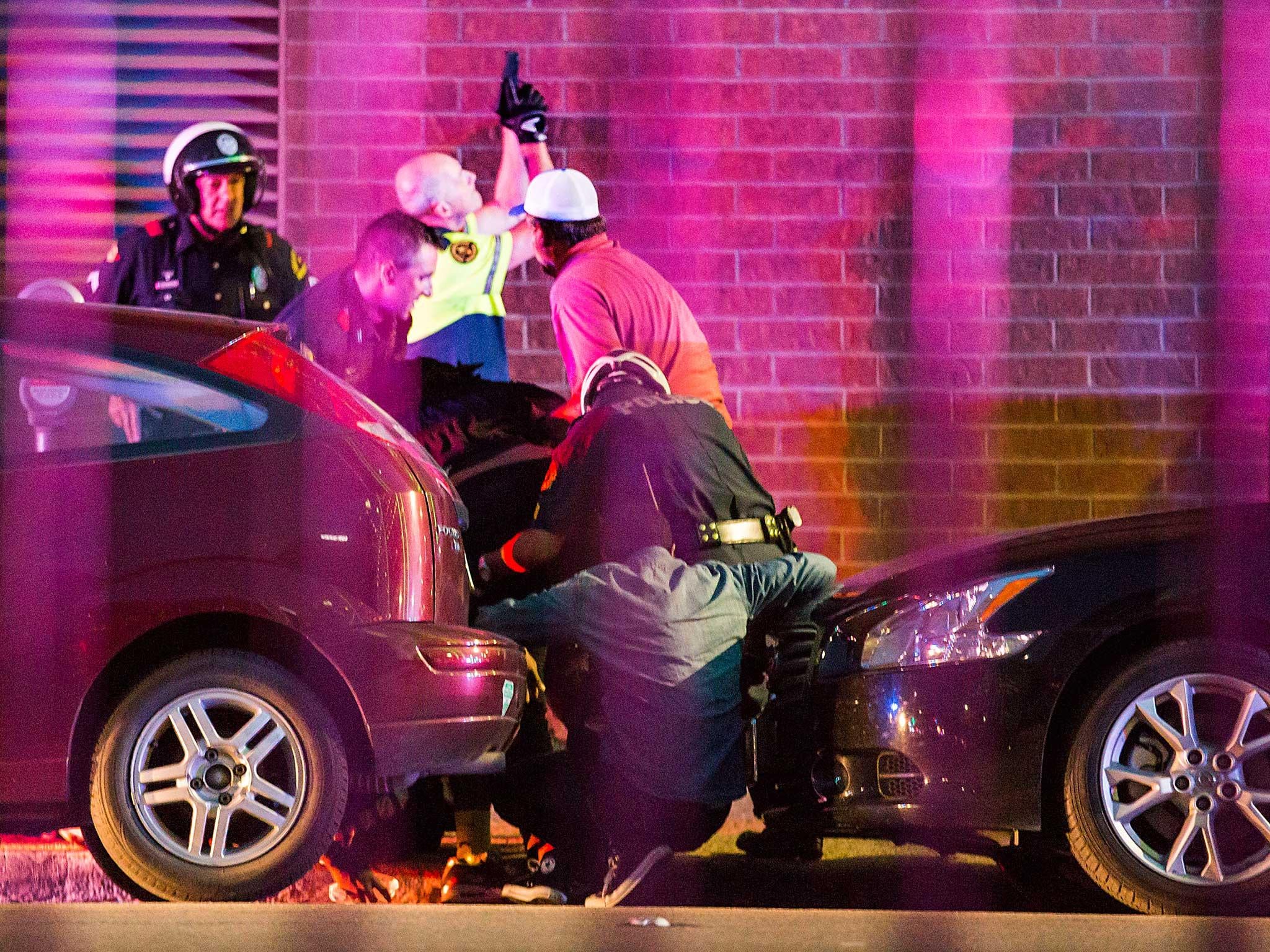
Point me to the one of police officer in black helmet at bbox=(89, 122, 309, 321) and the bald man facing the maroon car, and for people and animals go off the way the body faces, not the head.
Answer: the police officer in black helmet

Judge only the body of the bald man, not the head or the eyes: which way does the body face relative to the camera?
to the viewer's right

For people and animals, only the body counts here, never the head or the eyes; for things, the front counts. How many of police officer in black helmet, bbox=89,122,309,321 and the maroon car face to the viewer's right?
0

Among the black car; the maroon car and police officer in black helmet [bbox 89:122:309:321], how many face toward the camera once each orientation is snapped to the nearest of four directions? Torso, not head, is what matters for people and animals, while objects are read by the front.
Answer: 1

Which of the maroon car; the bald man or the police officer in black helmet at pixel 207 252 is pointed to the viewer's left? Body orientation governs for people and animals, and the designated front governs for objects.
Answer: the maroon car

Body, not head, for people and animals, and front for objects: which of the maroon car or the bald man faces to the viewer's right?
the bald man

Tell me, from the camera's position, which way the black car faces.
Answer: facing to the left of the viewer

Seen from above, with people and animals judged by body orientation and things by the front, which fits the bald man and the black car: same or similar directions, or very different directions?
very different directions

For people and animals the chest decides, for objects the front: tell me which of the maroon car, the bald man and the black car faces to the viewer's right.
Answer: the bald man

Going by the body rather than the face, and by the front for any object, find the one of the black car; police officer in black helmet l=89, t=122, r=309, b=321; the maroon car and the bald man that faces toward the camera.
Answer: the police officer in black helmet
